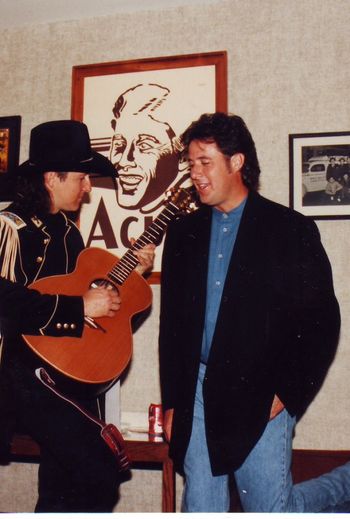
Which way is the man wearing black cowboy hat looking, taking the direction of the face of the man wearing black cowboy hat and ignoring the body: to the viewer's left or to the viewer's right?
to the viewer's right

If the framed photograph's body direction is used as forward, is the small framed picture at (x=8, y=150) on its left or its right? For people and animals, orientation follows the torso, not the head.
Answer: on its right

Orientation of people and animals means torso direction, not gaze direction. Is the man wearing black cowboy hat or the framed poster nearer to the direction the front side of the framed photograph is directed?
the man wearing black cowboy hat

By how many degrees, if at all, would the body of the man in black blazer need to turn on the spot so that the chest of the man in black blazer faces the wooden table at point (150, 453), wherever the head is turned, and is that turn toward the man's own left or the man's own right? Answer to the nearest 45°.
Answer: approximately 90° to the man's own right

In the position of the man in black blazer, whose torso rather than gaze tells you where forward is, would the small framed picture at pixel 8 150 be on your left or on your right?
on your right

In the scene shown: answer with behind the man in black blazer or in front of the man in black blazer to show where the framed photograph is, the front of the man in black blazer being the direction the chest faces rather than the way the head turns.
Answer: behind

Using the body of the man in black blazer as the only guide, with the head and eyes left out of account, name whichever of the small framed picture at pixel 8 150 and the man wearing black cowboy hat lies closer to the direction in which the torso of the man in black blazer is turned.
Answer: the man wearing black cowboy hat
